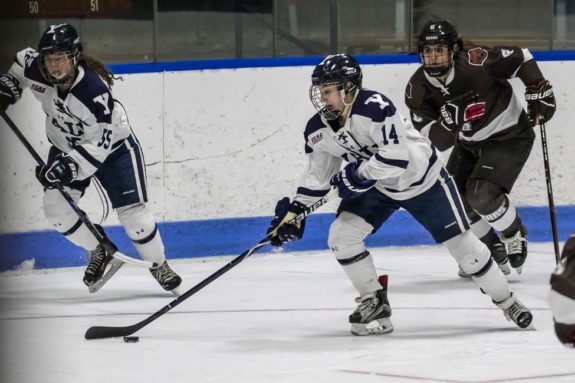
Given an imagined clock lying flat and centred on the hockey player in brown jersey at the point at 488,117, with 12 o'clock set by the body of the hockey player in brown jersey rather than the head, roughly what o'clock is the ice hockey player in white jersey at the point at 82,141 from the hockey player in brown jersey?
The ice hockey player in white jersey is roughly at 1 o'clock from the hockey player in brown jersey.

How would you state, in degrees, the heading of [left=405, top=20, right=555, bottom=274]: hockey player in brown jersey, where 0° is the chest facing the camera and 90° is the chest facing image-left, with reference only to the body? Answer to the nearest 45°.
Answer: approximately 45°

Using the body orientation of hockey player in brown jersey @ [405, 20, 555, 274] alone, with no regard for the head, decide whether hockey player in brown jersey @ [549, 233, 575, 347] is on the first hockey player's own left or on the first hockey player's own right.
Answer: on the first hockey player's own left

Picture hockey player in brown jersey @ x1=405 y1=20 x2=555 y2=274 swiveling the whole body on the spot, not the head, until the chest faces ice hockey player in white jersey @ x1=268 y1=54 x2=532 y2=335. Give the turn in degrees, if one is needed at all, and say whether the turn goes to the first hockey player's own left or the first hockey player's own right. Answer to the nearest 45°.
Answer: approximately 45° to the first hockey player's own left

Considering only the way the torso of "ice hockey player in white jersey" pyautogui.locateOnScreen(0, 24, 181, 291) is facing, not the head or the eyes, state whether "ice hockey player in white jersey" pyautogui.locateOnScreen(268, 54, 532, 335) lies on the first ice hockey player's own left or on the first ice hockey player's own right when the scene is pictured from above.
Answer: on the first ice hockey player's own left

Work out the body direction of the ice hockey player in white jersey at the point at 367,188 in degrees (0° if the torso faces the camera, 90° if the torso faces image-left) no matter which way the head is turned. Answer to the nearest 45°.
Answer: approximately 45°

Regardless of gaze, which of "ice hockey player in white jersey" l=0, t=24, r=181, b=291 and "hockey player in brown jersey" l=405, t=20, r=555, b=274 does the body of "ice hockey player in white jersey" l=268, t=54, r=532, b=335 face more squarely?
the ice hockey player in white jersey

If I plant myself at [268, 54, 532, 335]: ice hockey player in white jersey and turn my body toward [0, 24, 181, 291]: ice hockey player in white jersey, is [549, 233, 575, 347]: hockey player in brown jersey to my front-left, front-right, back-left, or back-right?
back-left
